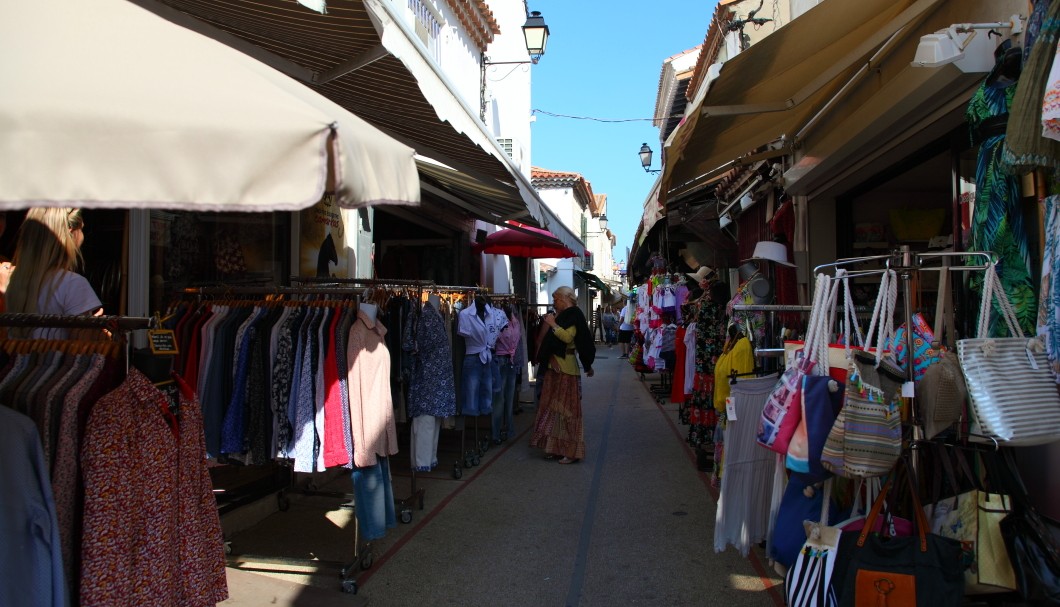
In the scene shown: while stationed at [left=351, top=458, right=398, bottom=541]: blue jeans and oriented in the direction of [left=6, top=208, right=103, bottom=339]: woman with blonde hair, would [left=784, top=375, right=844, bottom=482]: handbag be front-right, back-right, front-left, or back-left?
back-left

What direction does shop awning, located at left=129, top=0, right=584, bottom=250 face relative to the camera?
to the viewer's right

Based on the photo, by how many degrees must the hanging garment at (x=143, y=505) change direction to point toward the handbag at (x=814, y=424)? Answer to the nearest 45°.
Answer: approximately 45° to its left

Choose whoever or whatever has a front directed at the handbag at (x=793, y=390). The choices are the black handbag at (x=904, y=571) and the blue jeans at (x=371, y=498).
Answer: the blue jeans

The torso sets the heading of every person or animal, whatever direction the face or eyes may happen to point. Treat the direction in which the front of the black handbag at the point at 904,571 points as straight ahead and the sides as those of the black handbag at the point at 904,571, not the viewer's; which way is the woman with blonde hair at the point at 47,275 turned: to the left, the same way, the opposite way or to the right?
the opposite way

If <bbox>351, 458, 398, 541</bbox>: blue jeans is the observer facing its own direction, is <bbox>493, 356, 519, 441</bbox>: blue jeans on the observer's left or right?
on its left

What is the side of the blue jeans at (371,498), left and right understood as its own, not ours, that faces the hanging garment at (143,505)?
right

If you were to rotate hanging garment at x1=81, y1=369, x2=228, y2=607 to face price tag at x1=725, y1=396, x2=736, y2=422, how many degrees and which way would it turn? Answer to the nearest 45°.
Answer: approximately 45° to its left

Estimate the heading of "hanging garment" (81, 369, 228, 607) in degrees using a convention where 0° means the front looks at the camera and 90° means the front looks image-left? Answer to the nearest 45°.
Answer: approximately 315°
